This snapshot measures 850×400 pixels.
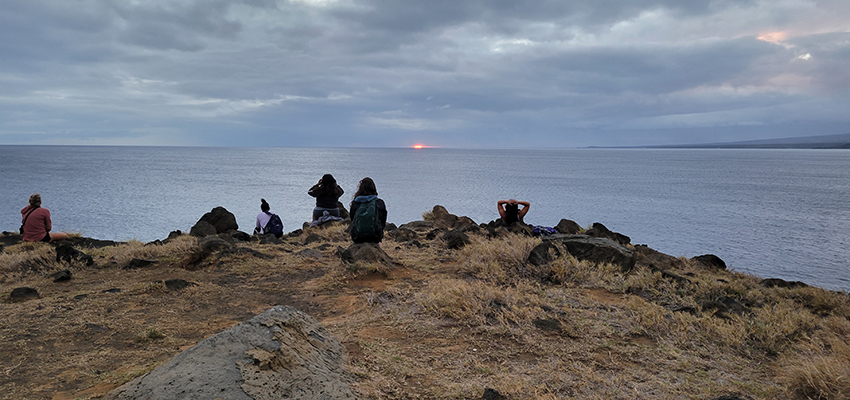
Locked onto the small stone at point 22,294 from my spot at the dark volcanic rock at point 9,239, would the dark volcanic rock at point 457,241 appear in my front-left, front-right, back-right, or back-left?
front-left

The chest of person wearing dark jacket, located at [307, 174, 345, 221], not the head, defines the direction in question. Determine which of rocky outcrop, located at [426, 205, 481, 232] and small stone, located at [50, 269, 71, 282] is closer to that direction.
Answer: the rocky outcrop

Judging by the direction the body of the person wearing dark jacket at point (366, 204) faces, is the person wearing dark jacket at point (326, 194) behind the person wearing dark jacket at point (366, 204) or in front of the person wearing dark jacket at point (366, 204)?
in front

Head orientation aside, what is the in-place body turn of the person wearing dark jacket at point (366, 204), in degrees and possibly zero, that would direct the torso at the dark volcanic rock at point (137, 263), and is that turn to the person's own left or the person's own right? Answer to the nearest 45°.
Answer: approximately 90° to the person's own left

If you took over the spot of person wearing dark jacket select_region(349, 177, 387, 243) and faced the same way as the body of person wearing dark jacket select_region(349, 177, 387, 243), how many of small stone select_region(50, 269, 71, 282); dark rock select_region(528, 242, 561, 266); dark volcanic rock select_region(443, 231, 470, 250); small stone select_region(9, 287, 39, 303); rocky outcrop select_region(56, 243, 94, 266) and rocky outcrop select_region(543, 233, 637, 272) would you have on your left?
3

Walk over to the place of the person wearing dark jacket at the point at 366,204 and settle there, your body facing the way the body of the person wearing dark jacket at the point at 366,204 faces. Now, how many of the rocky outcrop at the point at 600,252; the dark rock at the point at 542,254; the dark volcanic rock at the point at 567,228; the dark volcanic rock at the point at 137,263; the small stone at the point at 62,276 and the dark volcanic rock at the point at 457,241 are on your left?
2

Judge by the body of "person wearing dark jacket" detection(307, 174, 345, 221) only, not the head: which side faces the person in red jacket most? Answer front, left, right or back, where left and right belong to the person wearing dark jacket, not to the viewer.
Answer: left

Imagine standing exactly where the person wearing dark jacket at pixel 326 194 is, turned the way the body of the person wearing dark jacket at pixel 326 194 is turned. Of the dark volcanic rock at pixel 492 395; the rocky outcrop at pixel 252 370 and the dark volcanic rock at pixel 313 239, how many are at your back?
3

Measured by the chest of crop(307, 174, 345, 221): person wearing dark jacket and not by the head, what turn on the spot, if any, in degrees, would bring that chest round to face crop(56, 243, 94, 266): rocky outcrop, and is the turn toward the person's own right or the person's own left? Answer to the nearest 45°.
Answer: approximately 135° to the person's own left

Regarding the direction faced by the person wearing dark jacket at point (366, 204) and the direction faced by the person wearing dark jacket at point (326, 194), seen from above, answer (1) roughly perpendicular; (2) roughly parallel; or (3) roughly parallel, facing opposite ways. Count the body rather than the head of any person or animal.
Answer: roughly parallel

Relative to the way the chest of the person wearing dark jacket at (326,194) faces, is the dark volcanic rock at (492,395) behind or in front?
behind

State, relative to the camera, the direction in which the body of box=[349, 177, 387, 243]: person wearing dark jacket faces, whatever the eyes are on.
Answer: away from the camera

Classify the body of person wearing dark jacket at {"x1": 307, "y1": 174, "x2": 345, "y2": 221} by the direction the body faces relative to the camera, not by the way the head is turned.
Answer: away from the camera

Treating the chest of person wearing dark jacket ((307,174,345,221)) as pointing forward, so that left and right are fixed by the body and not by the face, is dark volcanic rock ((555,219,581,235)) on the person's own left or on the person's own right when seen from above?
on the person's own right

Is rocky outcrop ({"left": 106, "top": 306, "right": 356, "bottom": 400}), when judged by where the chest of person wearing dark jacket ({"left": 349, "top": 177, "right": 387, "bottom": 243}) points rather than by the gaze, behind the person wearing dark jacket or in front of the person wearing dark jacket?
behind

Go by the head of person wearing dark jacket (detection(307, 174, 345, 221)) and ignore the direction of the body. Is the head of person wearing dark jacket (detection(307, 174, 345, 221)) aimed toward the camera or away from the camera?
away from the camera
